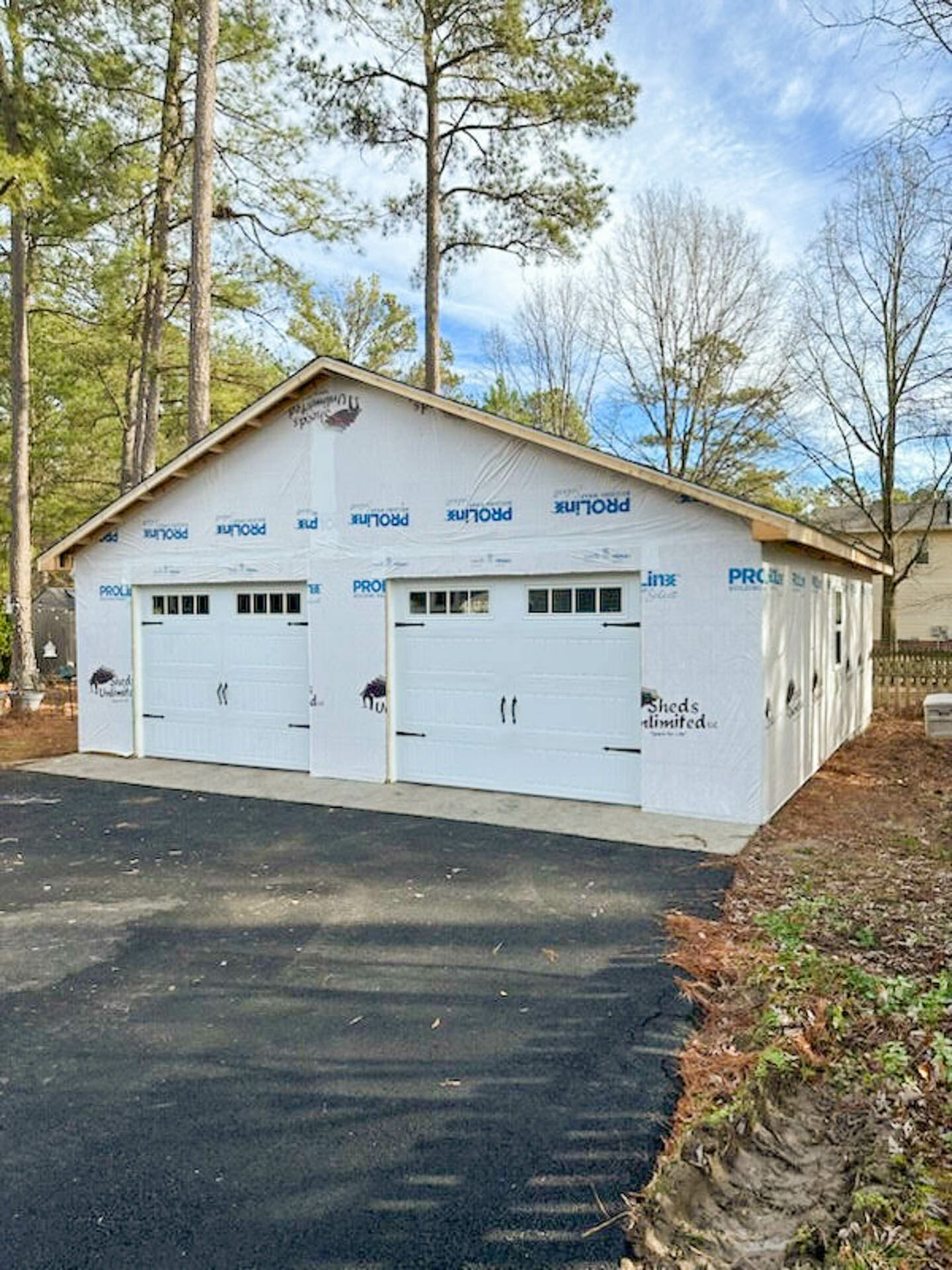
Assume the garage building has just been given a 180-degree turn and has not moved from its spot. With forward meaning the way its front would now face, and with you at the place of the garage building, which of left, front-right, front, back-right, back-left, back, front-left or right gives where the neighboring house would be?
front

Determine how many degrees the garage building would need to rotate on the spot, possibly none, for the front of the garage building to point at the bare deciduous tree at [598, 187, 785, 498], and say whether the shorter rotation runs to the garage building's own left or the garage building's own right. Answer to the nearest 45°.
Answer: approximately 180°

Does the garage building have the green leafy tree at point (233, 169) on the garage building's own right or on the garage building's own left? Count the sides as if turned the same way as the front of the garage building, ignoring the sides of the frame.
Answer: on the garage building's own right

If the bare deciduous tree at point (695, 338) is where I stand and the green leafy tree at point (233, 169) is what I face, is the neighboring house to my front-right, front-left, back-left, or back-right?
back-right

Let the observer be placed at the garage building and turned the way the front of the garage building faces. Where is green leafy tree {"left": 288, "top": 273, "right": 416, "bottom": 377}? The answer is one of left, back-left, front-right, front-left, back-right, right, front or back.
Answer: back-right

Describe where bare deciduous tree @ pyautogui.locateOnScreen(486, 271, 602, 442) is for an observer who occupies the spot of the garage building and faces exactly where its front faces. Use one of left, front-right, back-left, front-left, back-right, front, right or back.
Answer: back-right

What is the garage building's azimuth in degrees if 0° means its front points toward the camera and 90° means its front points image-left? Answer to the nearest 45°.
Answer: approximately 45°
